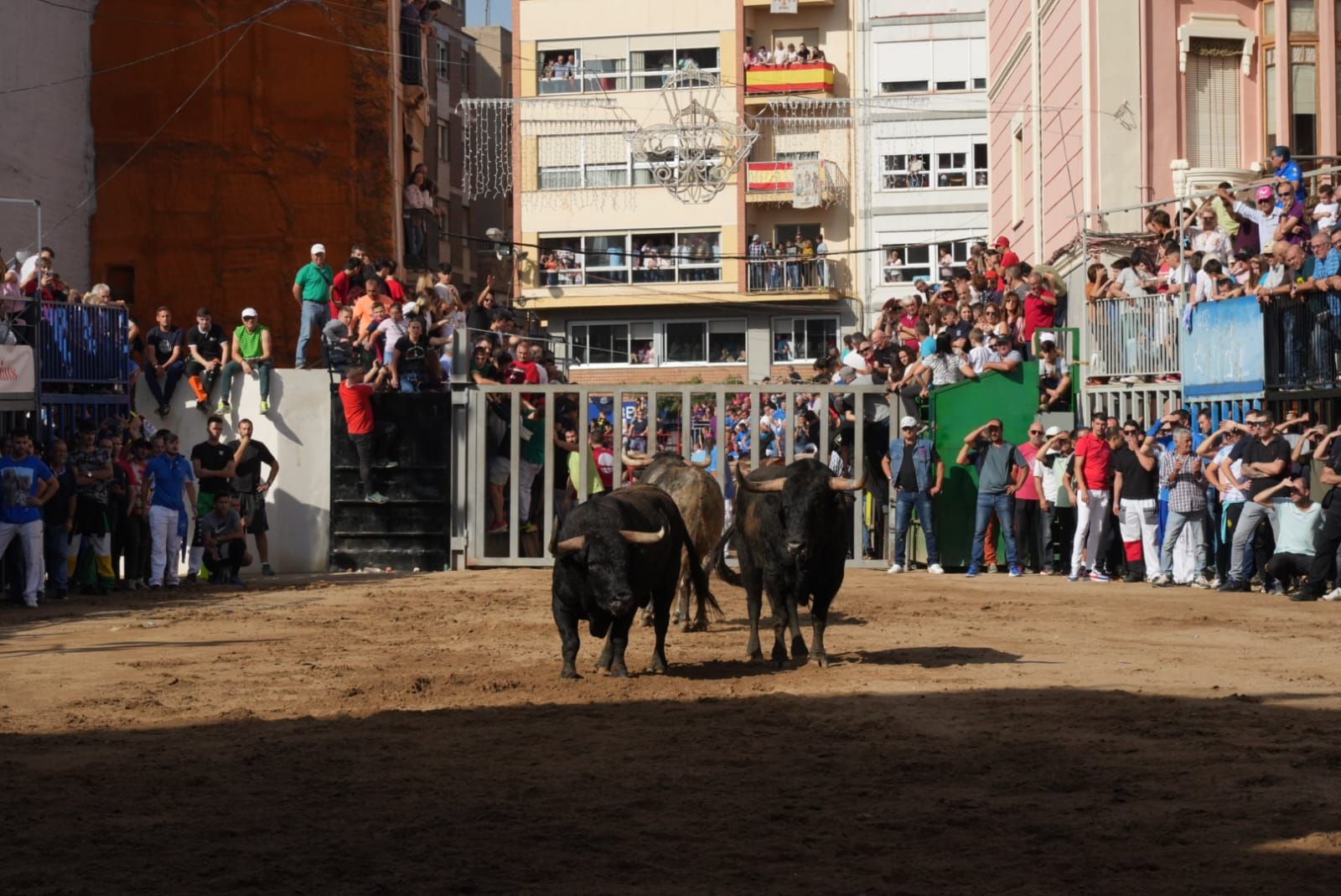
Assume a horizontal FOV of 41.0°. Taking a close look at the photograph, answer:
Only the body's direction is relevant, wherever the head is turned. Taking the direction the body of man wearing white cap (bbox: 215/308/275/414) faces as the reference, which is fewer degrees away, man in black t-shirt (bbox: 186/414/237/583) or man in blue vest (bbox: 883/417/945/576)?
the man in black t-shirt

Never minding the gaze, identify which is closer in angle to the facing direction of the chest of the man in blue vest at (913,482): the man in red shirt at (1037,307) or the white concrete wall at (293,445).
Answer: the white concrete wall

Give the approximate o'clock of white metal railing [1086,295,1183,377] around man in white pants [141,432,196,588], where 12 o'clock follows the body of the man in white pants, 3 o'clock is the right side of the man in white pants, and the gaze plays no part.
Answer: The white metal railing is roughly at 9 o'clock from the man in white pants.

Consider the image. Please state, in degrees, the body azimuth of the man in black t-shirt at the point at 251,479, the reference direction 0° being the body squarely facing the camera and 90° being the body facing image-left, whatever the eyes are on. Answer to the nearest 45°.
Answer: approximately 0°

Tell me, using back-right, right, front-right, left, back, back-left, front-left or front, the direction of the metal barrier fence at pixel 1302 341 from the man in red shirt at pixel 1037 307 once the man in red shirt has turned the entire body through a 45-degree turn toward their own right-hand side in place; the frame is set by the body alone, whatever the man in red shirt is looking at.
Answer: back-left

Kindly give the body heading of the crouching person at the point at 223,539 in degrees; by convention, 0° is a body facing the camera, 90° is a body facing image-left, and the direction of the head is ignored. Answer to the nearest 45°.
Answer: approximately 0°

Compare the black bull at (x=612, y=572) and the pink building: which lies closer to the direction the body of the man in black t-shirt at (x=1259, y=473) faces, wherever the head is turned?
the black bull
